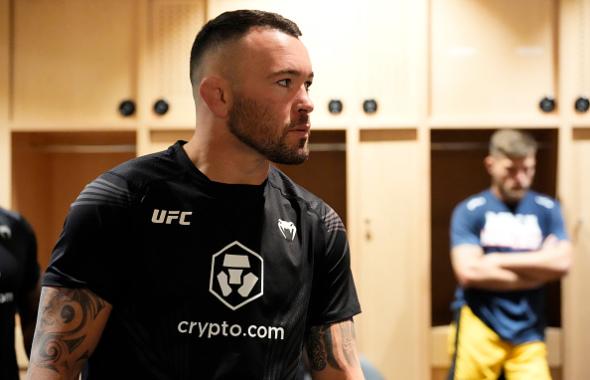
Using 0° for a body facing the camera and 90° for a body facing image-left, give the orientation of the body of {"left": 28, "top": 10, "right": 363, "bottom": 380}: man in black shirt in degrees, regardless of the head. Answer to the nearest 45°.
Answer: approximately 315°

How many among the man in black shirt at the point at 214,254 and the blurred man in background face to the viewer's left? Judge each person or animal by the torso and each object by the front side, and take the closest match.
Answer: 0

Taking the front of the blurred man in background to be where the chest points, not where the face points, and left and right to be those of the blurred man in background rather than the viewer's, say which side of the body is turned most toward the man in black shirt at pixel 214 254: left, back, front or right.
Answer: front

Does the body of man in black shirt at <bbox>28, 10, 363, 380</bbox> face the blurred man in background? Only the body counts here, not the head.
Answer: no

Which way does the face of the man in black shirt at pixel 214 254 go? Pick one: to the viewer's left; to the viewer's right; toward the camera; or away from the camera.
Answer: to the viewer's right

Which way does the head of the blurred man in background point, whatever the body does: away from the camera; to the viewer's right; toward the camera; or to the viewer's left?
toward the camera

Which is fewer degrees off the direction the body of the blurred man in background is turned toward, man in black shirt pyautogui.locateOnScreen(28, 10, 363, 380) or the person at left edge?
the man in black shirt

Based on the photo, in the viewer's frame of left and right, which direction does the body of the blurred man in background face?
facing the viewer

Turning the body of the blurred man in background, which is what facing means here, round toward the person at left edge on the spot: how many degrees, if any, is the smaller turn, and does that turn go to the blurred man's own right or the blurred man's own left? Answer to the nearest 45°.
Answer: approximately 45° to the blurred man's own right
